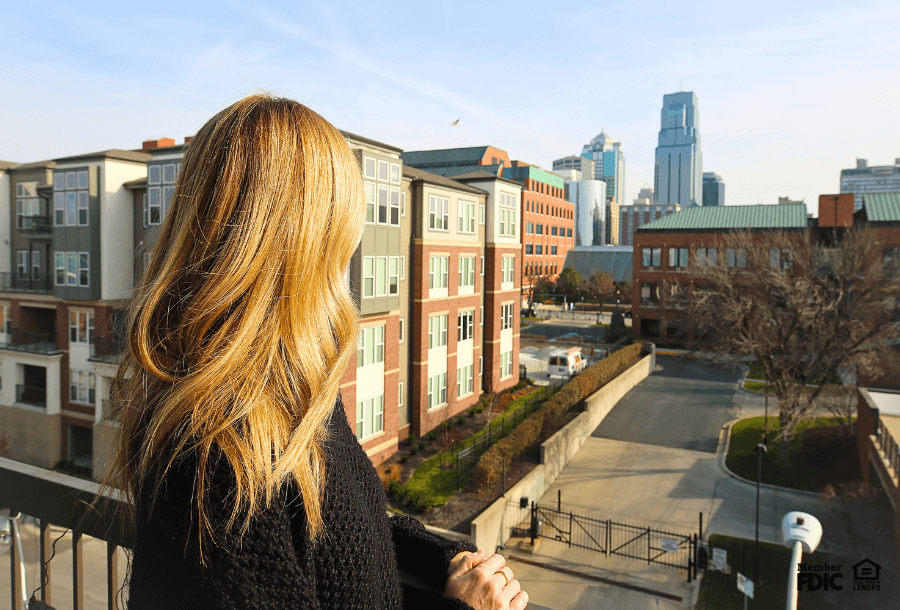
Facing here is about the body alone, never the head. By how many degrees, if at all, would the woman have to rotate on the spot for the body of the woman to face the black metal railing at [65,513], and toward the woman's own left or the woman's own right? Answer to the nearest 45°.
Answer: approximately 90° to the woman's own left

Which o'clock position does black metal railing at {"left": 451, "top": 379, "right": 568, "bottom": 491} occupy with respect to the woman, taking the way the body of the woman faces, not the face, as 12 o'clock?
The black metal railing is roughly at 11 o'clock from the woman.

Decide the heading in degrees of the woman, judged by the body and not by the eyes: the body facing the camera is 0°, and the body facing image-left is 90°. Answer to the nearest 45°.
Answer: approximately 225°

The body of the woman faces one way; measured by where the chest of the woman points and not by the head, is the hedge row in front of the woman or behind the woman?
in front

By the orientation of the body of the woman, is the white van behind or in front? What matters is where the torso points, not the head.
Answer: in front

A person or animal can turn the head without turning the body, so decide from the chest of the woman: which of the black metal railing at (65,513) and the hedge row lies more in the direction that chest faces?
the hedge row

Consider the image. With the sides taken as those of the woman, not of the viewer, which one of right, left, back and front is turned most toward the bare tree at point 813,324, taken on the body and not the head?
front

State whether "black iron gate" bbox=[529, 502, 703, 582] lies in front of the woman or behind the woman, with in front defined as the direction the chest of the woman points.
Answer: in front
